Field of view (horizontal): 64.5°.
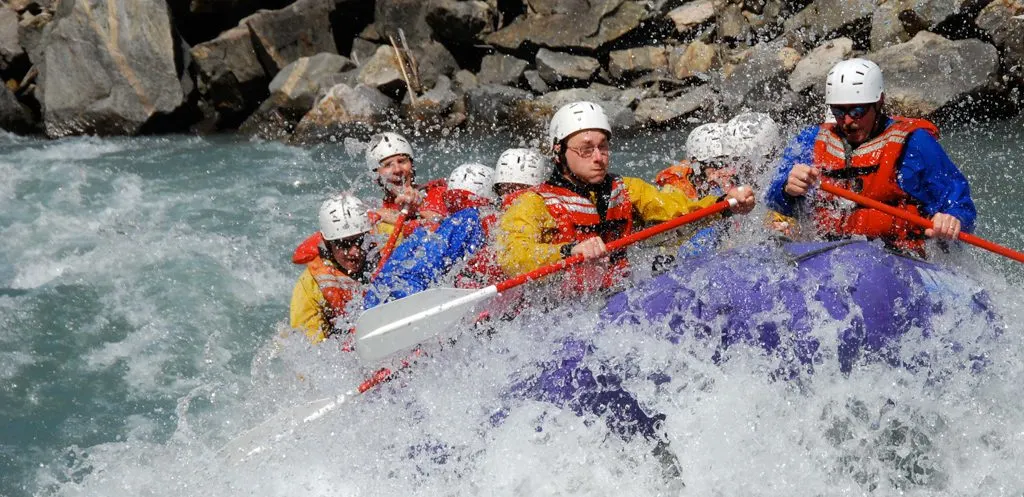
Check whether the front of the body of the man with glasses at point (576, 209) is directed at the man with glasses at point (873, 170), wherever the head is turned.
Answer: no

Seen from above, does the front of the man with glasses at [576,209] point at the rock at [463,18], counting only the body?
no

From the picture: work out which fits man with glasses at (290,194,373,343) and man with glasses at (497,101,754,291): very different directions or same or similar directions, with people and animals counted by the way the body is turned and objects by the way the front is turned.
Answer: same or similar directions

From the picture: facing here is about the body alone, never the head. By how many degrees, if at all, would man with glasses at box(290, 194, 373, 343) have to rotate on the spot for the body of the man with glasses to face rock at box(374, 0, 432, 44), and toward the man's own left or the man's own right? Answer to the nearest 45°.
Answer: approximately 135° to the man's own left

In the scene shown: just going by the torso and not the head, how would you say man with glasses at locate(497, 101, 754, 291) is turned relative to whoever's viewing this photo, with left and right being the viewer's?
facing the viewer and to the right of the viewer

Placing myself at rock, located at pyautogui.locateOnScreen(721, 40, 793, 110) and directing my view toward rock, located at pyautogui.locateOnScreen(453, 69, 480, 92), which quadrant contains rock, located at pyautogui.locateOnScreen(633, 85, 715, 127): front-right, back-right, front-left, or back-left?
front-left

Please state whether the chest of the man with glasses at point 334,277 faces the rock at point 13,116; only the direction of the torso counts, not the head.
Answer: no

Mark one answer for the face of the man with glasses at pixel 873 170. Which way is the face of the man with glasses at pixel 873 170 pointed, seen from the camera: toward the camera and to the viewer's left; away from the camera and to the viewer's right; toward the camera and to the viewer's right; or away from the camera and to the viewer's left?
toward the camera and to the viewer's left

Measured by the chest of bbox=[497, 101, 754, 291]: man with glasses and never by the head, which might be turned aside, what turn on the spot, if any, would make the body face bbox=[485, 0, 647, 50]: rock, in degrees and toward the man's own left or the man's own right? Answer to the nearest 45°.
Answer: approximately 135° to the man's own left
